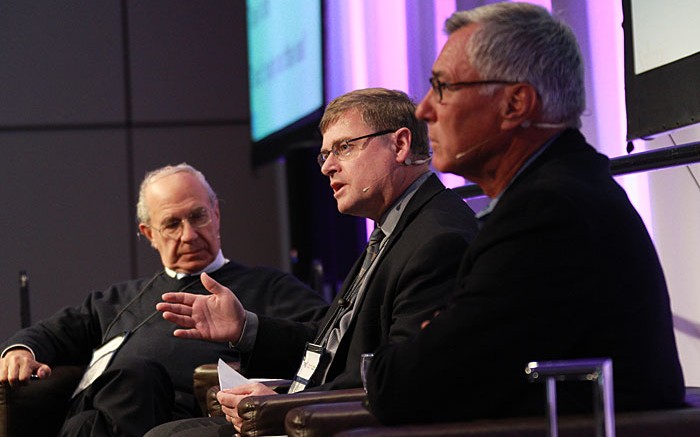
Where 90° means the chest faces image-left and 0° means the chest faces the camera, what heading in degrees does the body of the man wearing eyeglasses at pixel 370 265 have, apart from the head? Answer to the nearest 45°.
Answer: approximately 45°

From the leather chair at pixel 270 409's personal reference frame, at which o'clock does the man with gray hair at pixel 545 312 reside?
The man with gray hair is roughly at 9 o'clock from the leather chair.

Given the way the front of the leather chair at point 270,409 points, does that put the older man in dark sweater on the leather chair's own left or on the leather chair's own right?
on the leather chair's own right

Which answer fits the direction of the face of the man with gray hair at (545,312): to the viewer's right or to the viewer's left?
to the viewer's left

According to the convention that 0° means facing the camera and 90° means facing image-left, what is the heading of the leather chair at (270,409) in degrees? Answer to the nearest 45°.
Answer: approximately 45°

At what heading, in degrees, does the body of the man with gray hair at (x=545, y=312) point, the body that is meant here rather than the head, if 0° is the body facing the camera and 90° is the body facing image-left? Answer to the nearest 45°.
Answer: approximately 90°

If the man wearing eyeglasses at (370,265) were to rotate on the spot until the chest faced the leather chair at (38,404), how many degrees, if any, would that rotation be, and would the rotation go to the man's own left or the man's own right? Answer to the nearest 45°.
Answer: approximately 90° to the man's own right

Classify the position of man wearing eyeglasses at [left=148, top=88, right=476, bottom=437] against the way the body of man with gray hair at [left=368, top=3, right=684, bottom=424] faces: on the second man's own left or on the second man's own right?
on the second man's own right
